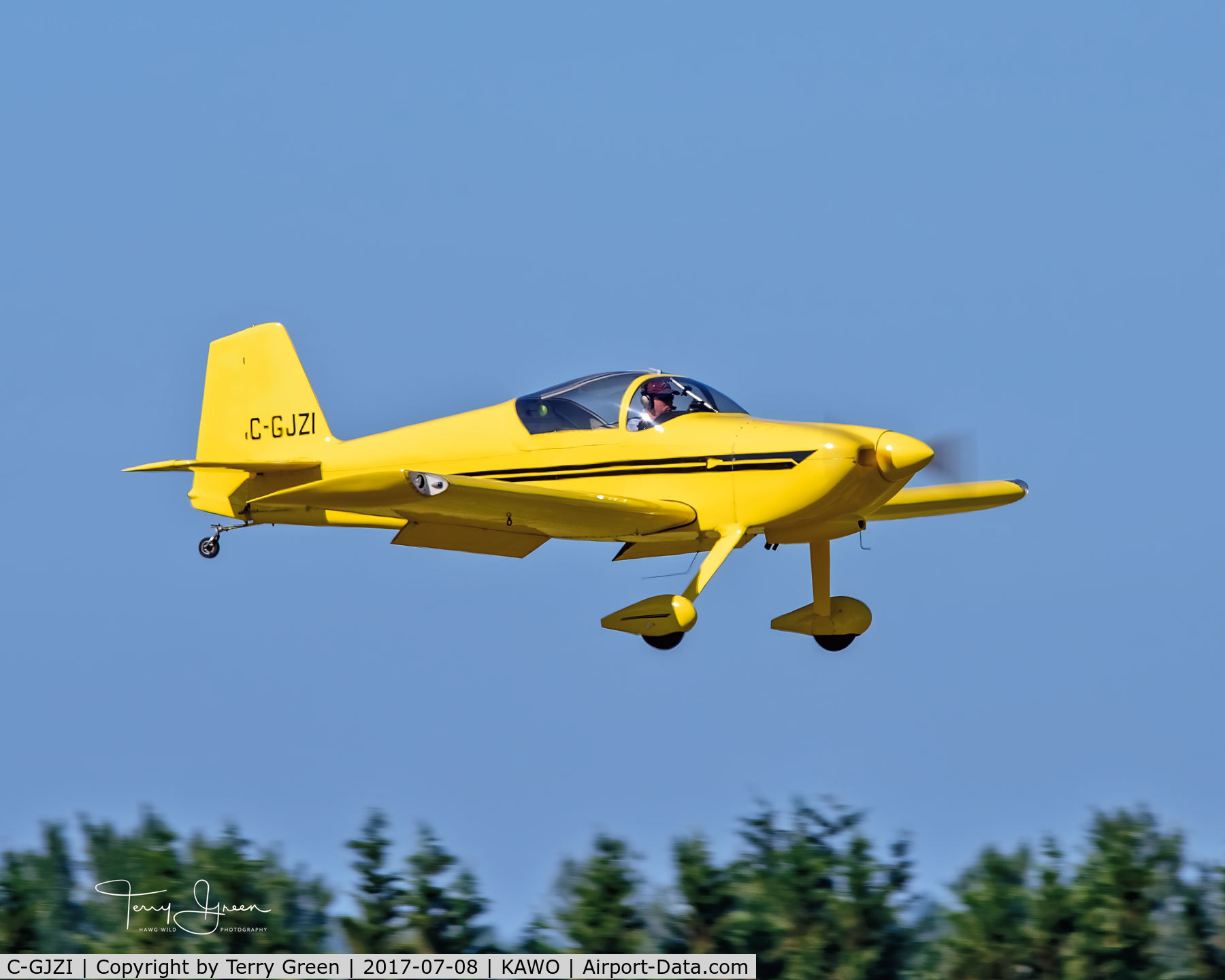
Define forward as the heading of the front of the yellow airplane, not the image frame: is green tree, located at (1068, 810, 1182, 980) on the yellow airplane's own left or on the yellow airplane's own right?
on the yellow airplane's own left

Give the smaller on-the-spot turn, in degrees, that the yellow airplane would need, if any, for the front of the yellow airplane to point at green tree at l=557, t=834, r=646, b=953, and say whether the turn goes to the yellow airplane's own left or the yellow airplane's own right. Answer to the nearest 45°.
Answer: approximately 135° to the yellow airplane's own left

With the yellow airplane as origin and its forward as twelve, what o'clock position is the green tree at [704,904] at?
The green tree is roughly at 8 o'clock from the yellow airplane.

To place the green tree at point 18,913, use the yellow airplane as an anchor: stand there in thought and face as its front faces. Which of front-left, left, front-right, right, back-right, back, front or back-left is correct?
back

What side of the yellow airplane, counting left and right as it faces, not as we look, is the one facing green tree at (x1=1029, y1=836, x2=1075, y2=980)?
left

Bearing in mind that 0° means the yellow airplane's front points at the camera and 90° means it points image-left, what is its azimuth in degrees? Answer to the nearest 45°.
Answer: approximately 315°

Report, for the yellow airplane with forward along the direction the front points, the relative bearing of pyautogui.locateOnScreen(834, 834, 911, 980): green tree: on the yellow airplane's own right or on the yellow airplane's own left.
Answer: on the yellow airplane's own left

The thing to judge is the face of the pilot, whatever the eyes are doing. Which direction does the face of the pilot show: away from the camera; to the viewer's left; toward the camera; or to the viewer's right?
to the viewer's right

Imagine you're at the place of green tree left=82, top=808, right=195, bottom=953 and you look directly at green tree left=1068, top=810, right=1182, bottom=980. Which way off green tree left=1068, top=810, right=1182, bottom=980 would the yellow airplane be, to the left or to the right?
right

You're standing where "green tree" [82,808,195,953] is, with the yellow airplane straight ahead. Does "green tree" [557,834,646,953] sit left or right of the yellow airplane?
left

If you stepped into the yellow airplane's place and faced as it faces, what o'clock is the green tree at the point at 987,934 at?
The green tree is roughly at 9 o'clock from the yellow airplane.

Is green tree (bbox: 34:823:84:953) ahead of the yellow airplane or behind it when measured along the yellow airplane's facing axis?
behind
